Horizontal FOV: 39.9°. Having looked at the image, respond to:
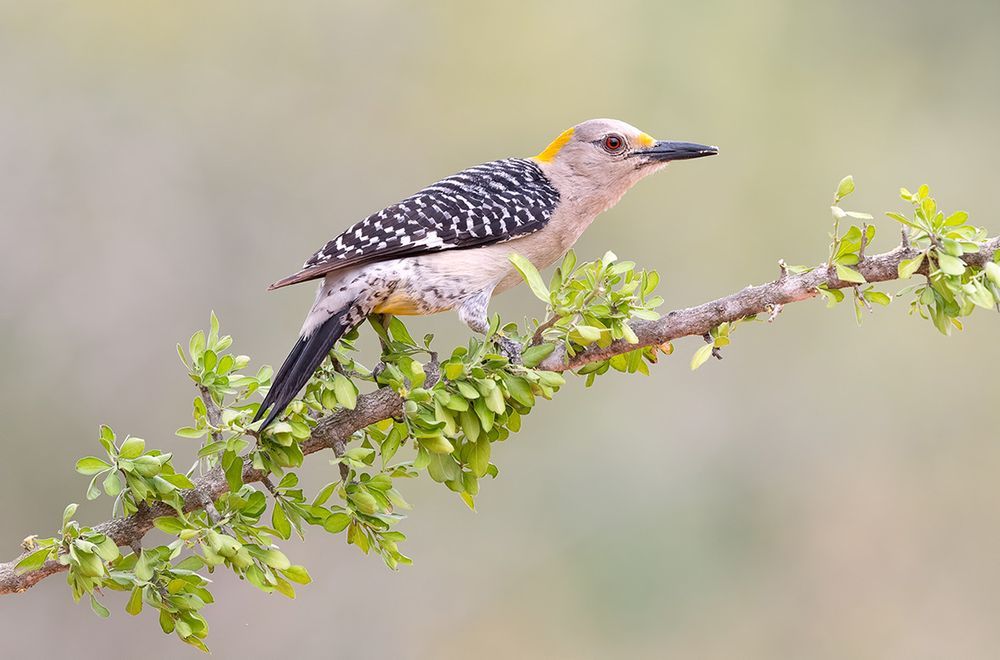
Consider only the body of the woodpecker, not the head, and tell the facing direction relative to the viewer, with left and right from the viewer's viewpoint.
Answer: facing to the right of the viewer
